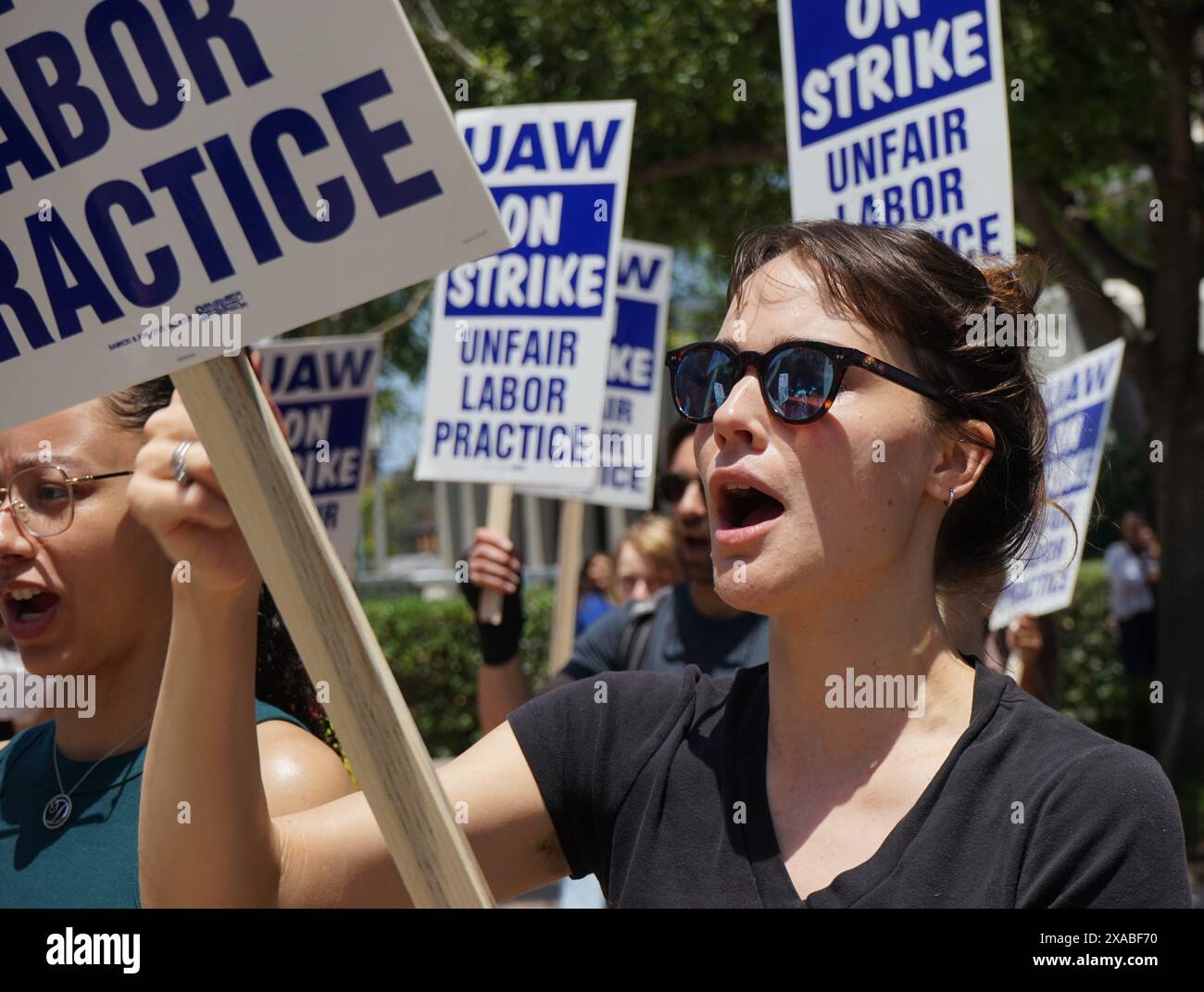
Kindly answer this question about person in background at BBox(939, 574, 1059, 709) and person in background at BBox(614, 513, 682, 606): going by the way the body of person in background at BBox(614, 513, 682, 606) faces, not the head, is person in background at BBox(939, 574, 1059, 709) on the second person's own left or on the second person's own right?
on the second person's own left

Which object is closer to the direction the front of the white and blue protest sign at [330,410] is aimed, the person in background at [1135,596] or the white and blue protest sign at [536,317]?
the white and blue protest sign

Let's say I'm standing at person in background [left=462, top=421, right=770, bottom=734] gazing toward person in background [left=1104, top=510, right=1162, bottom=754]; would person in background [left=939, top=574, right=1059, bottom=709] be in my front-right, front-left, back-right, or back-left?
front-right

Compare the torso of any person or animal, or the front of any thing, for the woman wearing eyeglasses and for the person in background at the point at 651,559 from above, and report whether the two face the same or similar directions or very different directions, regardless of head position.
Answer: same or similar directions

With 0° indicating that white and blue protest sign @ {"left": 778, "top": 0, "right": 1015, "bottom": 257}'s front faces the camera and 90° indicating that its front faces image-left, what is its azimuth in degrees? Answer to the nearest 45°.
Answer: approximately 0°

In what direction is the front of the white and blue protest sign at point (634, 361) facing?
toward the camera

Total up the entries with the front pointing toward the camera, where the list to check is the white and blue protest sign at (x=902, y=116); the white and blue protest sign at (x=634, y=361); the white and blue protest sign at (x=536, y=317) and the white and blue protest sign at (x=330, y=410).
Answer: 4

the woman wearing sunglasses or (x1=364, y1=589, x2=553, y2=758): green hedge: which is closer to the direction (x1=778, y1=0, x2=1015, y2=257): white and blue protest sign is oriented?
the woman wearing sunglasses

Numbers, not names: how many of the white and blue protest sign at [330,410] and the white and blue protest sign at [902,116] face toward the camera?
2

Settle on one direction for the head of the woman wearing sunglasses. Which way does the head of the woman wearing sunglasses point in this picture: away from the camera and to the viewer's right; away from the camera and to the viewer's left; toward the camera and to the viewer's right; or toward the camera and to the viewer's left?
toward the camera and to the viewer's left

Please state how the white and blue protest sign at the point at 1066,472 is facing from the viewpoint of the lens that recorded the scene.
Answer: facing the viewer and to the left of the viewer

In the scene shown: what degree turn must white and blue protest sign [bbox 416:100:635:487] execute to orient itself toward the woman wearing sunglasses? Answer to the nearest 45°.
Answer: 0° — it already faces them

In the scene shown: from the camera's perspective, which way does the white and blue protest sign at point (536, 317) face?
toward the camera

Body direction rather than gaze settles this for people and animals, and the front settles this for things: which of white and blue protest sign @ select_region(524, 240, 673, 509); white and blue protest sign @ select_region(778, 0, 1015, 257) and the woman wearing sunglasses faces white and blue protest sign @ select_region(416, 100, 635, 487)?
white and blue protest sign @ select_region(524, 240, 673, 509)

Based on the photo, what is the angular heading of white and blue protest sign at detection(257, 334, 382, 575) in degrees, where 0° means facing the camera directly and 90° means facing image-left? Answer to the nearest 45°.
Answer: approximately 0°
